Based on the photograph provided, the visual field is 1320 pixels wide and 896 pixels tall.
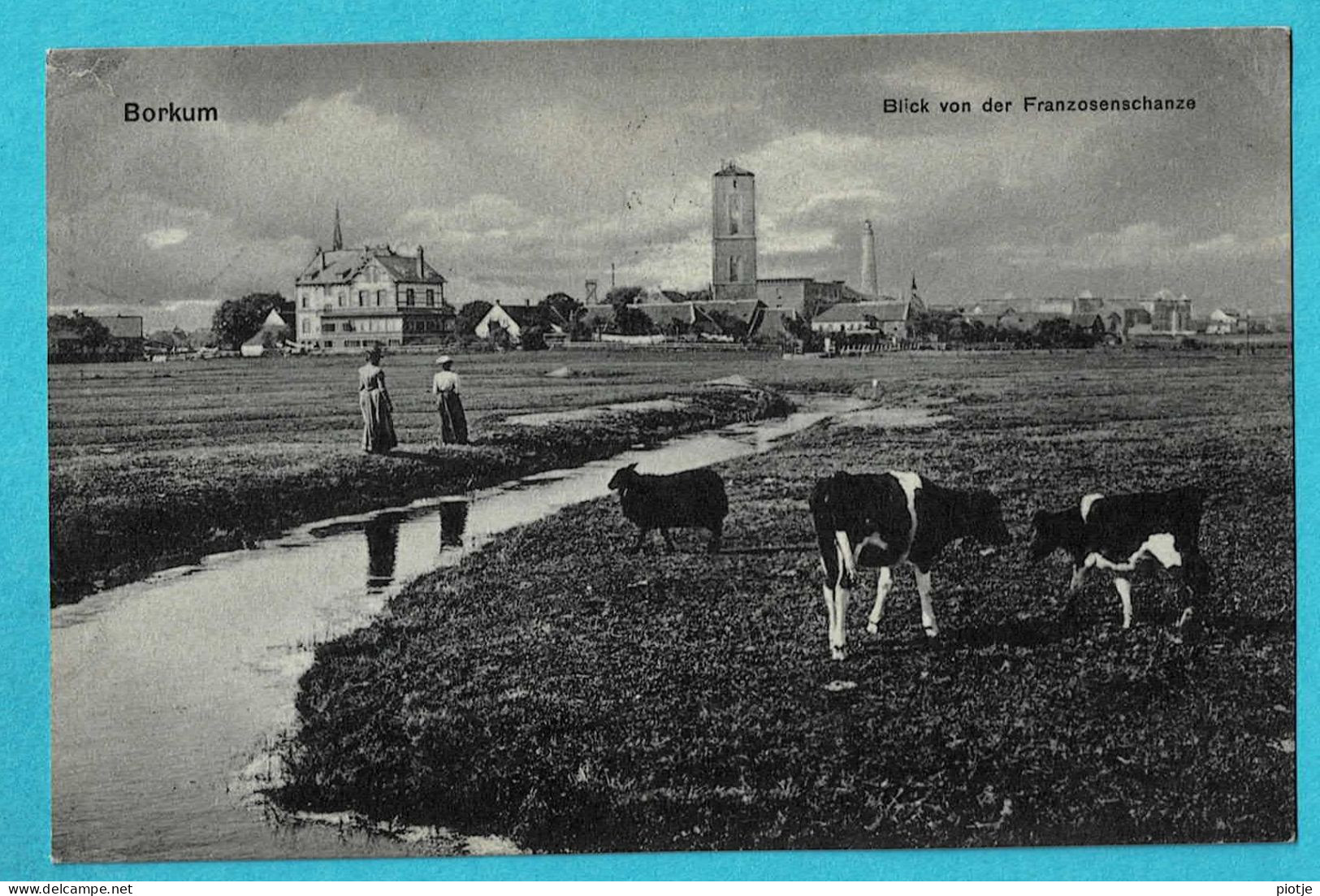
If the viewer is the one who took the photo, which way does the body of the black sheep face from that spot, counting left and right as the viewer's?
facing to the left of the viewer

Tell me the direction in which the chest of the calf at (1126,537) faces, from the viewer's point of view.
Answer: to the viewer's left

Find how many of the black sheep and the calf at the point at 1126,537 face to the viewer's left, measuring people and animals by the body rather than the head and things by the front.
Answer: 2

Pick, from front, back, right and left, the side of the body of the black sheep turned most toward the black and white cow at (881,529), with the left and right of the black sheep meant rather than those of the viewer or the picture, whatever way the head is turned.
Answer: left
